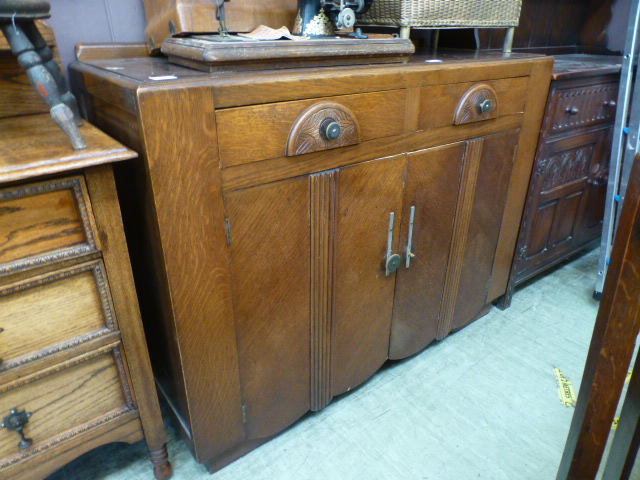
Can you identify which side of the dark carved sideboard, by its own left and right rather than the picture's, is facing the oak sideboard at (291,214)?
right

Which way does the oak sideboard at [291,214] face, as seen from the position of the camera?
facing the viewer and to the right of the viewer

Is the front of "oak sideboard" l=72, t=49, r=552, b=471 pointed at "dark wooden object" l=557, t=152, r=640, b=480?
yes

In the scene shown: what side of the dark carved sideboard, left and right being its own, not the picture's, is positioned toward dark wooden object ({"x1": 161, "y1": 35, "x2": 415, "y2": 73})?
right

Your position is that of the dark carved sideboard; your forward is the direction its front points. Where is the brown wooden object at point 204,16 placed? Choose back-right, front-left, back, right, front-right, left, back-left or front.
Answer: right

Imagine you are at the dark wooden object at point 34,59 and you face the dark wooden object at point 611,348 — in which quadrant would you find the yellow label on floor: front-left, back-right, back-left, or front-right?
front-left

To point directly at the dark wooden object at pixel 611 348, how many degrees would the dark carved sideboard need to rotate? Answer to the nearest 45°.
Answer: approximately 45° to its right

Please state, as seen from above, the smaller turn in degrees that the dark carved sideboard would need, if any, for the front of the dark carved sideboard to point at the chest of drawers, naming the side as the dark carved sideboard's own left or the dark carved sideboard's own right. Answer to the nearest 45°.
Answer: approximately 90° to the dark carved sideboard's own right

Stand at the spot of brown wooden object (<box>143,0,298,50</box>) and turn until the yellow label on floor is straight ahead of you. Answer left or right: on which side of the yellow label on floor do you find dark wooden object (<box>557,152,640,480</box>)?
right

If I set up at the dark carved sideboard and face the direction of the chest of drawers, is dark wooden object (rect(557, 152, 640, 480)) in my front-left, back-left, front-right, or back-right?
front-left

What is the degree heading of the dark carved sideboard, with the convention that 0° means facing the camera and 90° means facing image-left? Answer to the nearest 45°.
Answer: approximately 315°

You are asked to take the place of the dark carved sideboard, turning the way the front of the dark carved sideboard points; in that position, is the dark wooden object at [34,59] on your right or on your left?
on your right

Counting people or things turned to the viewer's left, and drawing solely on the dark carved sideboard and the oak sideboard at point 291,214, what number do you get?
0

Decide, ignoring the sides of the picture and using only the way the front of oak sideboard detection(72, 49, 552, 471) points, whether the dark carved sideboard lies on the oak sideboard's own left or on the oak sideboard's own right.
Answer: on the oak sideboard's own left
